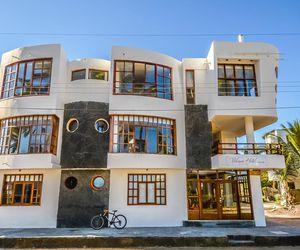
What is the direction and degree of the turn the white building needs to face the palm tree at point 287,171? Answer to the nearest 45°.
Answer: approximately 135° to its left

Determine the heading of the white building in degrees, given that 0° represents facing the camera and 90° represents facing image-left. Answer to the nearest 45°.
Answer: approximately 0°

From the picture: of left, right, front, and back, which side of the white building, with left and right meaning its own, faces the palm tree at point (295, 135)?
left
